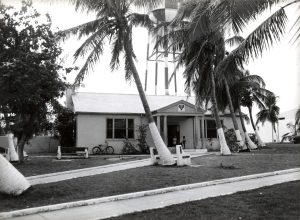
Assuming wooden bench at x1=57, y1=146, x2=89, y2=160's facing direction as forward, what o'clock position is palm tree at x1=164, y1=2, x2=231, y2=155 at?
The palm tree is roughly at 10 o'clock from the wooden bench.

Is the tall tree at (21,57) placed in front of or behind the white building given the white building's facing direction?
in front

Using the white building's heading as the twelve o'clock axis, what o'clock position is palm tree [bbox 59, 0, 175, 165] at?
The palm tree is roughly at 12 o'clock from the white building.

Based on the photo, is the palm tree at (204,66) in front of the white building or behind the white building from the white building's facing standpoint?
in front

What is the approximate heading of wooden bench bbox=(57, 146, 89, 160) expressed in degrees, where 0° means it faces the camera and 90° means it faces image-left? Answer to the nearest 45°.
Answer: approximately 0°

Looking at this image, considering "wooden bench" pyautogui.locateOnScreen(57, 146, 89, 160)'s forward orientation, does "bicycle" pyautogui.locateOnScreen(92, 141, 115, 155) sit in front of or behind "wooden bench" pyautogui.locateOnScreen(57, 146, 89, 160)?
behind

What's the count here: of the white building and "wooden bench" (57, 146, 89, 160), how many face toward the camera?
2

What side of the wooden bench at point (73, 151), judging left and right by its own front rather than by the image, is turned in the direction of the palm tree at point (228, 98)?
left
